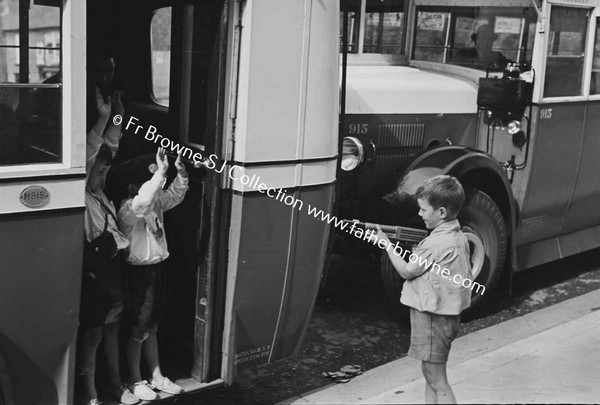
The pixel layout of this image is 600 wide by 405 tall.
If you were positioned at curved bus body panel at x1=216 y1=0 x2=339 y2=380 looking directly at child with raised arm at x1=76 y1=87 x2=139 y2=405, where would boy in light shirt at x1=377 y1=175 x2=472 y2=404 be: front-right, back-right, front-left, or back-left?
back-left

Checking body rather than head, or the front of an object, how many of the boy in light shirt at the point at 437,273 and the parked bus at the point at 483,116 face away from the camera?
0

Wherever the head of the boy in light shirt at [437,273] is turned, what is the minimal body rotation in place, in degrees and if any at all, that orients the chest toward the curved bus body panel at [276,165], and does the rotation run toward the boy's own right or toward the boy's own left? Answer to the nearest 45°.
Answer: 0° — they already face it

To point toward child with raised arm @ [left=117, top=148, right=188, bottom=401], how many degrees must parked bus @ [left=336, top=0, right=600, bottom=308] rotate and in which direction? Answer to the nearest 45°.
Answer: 0° — it already faces them

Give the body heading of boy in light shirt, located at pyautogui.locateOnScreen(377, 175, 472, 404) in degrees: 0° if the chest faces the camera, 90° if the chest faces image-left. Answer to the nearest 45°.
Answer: approximately 90°

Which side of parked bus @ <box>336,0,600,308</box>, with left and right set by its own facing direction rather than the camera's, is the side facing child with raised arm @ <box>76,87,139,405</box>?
front

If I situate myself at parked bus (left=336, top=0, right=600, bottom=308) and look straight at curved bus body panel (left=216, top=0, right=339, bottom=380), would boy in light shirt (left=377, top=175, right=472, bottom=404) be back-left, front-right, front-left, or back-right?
front-left

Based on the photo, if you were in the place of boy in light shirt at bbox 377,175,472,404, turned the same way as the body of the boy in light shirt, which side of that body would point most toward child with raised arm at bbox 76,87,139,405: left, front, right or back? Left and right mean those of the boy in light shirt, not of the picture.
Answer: front

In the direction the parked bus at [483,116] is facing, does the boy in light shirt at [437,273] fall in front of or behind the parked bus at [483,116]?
in front

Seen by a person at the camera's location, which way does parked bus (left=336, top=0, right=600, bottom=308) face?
facing the viewer and to the left of the viewer

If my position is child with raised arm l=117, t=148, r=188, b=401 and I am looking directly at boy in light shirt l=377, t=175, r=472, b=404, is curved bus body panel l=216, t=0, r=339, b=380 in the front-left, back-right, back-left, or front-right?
front-left

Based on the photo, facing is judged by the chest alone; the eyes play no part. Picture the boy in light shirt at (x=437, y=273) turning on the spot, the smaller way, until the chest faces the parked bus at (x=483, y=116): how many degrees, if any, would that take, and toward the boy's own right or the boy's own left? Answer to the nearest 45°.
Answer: approximately 90° to the boy's own right

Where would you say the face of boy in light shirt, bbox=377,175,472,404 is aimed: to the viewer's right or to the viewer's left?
to the viewer's left
